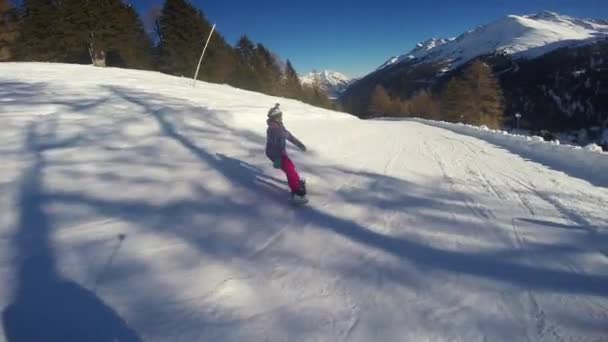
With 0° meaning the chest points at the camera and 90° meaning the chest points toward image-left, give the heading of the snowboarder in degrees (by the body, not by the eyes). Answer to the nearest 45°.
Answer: approximately 270°

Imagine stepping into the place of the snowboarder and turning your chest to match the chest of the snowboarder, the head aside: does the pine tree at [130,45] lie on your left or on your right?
on your left

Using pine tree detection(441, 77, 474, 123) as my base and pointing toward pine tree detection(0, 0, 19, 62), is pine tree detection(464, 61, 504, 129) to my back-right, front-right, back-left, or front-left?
back-left

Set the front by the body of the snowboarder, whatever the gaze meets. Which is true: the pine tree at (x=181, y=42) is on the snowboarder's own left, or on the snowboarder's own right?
on the snowboarder's own left

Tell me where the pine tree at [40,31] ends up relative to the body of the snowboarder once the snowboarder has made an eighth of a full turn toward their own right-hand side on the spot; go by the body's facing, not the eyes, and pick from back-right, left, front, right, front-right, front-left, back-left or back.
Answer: back
